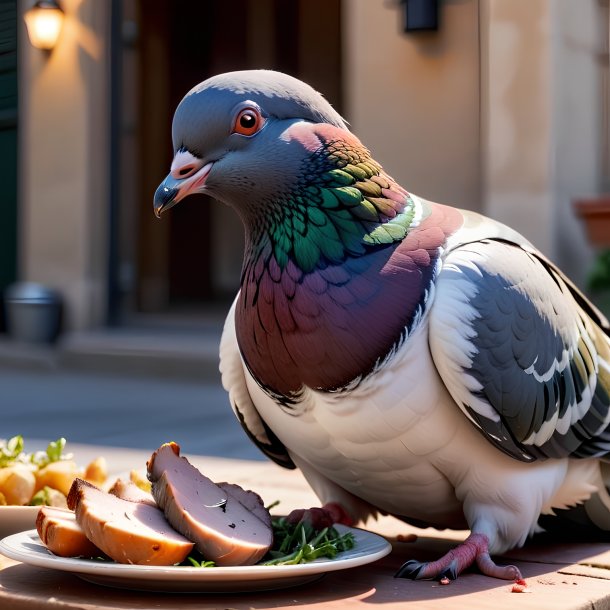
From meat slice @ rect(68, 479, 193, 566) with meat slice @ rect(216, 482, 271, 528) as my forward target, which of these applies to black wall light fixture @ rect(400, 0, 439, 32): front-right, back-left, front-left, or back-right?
front-left

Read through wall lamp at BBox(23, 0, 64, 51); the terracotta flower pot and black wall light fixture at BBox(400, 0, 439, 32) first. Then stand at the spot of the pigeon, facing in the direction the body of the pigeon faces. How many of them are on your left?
0

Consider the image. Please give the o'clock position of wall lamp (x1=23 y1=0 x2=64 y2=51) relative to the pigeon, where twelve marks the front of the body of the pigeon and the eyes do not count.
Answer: The wall lamp is roughly at 4 o'clock from the pigeon.

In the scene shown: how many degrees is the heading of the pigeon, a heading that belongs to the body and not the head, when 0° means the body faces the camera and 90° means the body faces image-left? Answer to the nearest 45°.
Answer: approximately 45°

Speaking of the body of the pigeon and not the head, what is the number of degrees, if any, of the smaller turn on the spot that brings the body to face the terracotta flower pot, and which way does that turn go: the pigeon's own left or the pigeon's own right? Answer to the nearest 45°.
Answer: approximately 135° to the pigeon's own right

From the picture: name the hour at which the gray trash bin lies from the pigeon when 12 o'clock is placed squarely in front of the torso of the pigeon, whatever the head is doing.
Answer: The gray trash bin is roughly at 4 o'clock from the pigeon.

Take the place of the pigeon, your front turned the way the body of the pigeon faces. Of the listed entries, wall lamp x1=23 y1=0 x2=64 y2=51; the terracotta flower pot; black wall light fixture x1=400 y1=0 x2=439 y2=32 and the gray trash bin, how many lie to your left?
0

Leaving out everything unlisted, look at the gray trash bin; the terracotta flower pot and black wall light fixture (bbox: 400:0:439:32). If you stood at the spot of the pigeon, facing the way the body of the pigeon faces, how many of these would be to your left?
0
